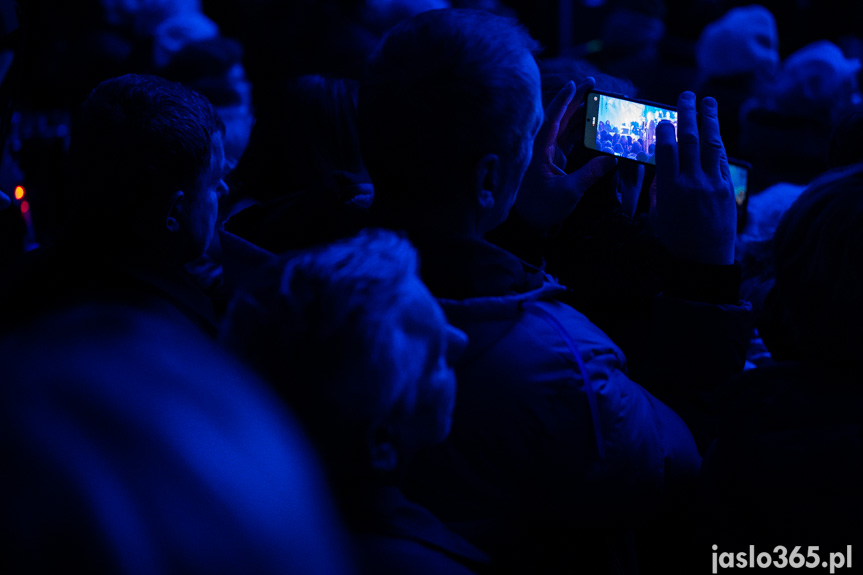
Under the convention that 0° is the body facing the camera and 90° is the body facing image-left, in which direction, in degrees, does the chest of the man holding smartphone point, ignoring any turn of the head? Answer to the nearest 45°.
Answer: approximately 225°

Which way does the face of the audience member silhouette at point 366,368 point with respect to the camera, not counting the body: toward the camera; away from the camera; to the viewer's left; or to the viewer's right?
to the viewer's right

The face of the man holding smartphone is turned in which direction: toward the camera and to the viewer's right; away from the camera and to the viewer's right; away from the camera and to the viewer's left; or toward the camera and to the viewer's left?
away from the camera and to the viewer's right
